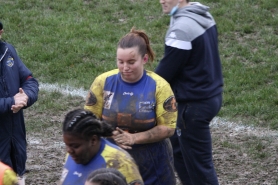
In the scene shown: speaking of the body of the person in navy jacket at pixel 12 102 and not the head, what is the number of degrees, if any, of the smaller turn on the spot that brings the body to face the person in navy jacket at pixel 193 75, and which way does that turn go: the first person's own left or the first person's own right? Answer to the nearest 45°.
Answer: approximately 90° to the first person's own left

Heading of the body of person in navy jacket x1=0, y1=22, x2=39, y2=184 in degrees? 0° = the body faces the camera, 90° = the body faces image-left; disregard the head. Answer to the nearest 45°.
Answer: approximately 0°
